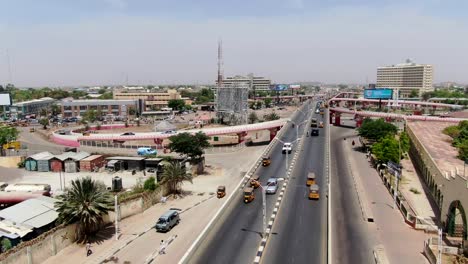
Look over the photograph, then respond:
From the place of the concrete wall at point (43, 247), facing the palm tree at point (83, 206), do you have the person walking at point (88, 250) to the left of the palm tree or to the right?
right

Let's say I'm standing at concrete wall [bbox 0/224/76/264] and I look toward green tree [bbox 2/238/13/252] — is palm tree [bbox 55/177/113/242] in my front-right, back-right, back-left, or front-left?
back-right

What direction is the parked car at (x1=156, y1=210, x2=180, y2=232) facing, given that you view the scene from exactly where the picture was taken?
facing the viewer and to the left of the viewer

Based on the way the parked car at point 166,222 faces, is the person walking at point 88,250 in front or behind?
in front

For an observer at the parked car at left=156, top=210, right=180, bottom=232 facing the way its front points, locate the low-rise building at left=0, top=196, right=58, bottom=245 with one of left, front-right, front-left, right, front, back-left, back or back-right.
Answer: front-right

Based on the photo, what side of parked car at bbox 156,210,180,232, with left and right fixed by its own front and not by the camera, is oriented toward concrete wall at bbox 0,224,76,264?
front

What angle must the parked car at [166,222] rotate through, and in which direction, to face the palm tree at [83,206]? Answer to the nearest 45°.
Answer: approximately 45° to its right

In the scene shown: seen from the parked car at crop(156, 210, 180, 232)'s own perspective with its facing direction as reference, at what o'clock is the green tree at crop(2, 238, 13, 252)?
The green tree is roughly at 1 o'clock from the parked car.
